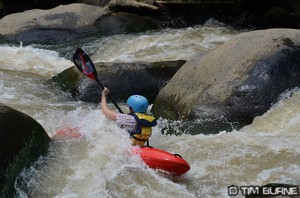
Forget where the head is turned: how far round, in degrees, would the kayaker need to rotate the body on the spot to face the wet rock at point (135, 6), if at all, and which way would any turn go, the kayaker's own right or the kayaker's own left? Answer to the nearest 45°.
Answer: approximately 45° to the kayaker's own right

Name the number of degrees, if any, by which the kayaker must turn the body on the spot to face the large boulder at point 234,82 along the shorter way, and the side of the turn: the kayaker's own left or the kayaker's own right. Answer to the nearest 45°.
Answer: approximately 90° to the kayaker's own right

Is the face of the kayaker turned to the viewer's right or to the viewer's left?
to the viewer's left

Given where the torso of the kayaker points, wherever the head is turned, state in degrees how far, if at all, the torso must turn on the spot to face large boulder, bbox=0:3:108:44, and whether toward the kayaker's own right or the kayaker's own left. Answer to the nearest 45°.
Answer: approximately 45° to the kayaker's own right

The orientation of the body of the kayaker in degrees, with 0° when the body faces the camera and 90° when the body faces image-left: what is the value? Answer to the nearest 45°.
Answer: approximately 135°
